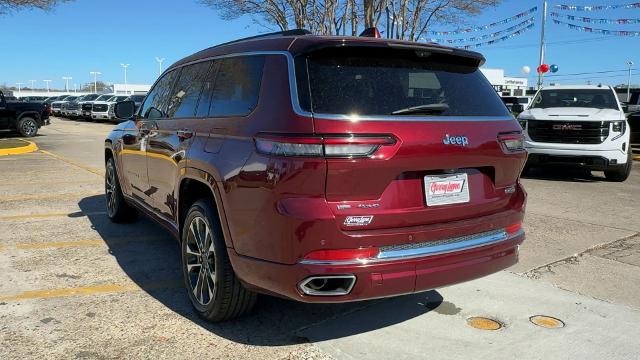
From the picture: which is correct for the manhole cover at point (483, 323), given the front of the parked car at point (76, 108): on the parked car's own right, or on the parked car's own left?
on the parked car's own left

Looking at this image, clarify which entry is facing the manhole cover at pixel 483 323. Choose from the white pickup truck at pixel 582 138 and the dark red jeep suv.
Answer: the white pickup truck

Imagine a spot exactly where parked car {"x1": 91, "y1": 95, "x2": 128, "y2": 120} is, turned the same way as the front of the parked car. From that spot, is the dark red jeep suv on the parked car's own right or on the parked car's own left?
on the parked car's own left

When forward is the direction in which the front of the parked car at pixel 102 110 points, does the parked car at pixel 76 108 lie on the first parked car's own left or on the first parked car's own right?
on the first parked car's own right

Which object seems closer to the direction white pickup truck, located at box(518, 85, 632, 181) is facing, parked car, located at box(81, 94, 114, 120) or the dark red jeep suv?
the dark red jeep suv

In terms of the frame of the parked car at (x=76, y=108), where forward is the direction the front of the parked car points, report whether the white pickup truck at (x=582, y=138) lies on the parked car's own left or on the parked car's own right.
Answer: on the parked car's own left

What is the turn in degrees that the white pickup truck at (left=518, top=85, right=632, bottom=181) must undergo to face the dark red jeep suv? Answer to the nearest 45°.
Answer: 0° — it already faces it

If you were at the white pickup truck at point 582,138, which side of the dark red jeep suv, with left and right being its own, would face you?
right

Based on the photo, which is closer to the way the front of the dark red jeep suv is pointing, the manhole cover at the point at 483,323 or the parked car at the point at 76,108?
the parked car
